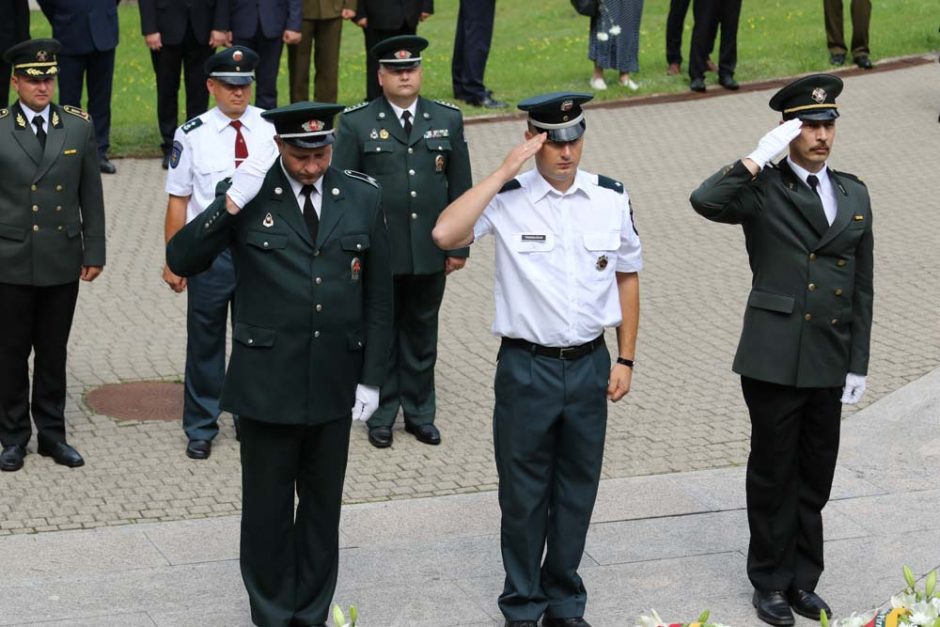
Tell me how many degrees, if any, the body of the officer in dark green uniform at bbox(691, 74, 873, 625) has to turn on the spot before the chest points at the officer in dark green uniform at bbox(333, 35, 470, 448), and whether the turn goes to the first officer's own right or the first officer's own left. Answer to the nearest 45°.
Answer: approximately 180°

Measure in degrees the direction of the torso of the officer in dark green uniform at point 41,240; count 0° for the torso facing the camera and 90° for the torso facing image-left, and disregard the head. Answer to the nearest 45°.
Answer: approximately 0°

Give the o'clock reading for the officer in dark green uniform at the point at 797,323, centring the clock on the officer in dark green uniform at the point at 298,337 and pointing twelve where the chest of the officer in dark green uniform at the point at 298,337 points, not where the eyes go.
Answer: the officer in dark green uniform at the point at 797,323 is roughly at 9 o'clock from the officer in dark green uniform at the point at 298,337.

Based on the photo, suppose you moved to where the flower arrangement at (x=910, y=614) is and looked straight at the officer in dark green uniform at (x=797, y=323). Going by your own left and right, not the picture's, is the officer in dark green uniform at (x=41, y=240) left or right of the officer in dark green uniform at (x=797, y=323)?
left

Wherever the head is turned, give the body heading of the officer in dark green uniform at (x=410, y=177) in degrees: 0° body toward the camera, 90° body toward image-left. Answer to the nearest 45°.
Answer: approximately 0°

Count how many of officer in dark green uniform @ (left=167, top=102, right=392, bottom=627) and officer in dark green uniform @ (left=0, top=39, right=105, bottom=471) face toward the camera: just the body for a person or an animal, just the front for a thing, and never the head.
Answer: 2

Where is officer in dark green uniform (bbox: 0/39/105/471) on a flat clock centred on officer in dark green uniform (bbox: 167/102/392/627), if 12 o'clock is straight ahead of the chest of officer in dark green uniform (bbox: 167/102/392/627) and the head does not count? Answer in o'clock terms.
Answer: officer in dark green uniform (bbox: 0/39/105/471) is roughly at 5 o'clock from officer in dark green uniform (bbox: 167/102/392/627).
